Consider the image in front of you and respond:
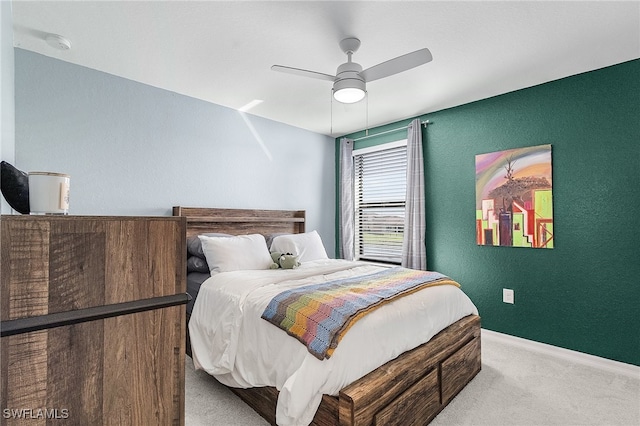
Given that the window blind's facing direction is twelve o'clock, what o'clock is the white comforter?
The white comforter is roughly at 11 o'clock from the window blind.

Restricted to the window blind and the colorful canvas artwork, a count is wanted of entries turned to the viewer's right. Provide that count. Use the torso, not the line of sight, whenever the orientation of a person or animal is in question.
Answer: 0

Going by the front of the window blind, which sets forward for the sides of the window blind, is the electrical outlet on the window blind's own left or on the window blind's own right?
on the window blind's own left

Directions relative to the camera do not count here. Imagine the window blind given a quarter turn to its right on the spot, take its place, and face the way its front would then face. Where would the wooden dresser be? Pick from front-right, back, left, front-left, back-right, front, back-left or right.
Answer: back-left

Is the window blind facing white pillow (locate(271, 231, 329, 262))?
yes

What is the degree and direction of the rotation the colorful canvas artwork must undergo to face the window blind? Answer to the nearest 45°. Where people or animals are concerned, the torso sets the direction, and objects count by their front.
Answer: approximately 45° to its right

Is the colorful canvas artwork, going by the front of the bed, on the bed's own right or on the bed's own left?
on the bed's own left

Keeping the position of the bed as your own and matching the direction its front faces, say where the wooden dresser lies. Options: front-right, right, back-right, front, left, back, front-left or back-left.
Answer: right

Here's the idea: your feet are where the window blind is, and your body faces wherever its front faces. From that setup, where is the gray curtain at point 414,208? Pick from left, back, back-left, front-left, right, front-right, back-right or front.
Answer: left

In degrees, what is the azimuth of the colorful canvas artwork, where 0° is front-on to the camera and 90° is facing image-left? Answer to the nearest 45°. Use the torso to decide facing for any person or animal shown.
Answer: approximately 45°

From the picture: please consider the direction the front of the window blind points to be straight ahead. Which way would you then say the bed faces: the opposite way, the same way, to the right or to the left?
to the left

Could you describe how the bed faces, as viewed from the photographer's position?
facing the viewer and to the right of the viewer

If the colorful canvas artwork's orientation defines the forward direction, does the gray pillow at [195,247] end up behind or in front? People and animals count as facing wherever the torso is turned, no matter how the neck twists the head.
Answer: in front

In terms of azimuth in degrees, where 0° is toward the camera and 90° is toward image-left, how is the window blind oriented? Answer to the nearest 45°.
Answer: approximately 45°
